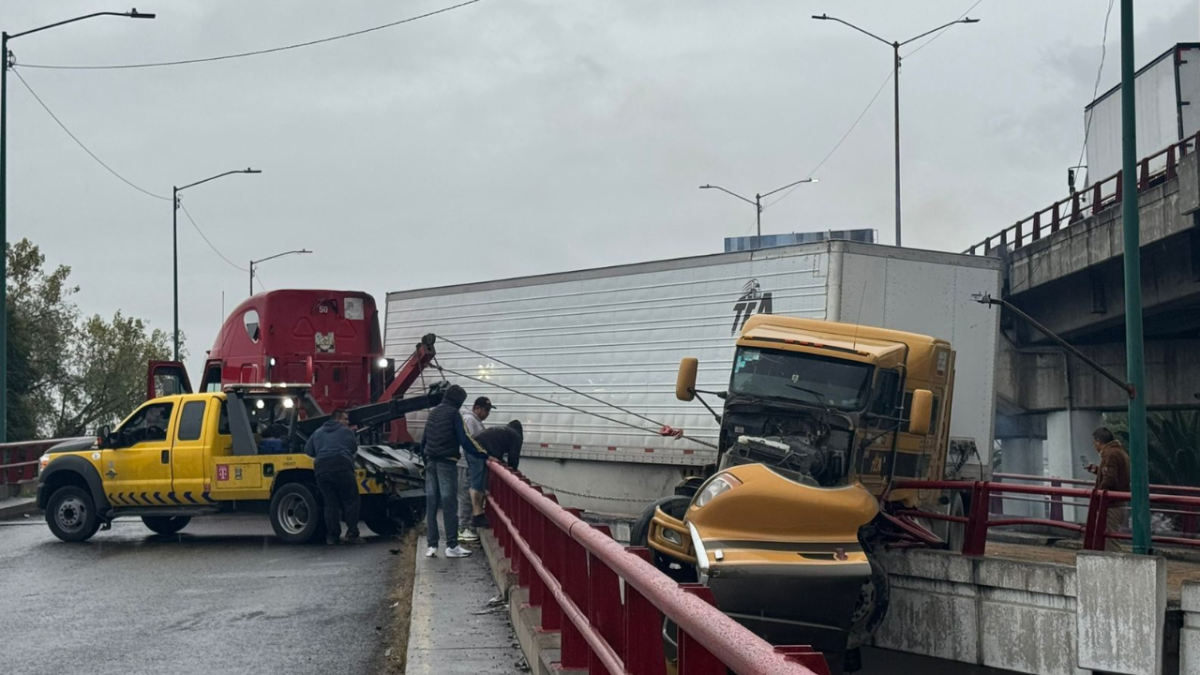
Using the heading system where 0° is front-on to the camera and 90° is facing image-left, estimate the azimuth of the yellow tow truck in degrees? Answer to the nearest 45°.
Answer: approximately 90°

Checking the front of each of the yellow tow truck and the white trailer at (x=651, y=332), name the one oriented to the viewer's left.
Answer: the yellow tow truck

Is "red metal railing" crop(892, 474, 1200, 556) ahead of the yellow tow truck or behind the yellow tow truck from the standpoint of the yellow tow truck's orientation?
behind

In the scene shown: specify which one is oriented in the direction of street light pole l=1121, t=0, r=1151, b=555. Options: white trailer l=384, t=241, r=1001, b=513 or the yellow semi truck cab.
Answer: the white trailer

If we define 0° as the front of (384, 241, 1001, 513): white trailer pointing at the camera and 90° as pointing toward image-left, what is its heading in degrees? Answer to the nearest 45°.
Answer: approximately 315°

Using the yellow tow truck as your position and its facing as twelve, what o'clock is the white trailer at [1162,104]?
The white trailer is roughly at 5 o'clock from the yellow tow truck.

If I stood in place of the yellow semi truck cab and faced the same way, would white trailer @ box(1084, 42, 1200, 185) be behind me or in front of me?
behind

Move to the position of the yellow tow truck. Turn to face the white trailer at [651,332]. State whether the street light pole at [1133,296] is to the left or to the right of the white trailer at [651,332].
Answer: right

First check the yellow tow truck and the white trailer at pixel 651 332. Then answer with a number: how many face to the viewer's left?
1

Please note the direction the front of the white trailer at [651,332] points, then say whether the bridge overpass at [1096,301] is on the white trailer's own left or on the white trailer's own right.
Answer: on the white trailer's own left

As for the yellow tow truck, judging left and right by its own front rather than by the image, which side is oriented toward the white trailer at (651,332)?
back

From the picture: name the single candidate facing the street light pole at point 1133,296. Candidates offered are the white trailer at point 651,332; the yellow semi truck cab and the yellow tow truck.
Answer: the white trailer
